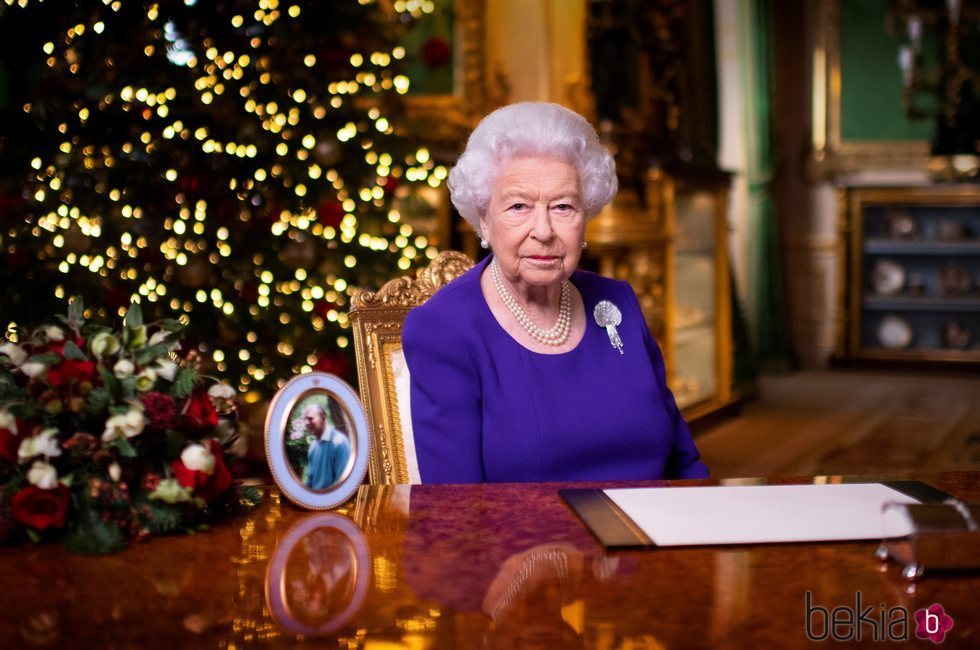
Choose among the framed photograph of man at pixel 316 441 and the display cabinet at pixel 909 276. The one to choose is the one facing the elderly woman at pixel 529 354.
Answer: the display cabinet

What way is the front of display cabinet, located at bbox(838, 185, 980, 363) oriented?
toward the camera

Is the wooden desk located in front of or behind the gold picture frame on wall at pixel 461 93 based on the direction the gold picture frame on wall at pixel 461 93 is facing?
in front

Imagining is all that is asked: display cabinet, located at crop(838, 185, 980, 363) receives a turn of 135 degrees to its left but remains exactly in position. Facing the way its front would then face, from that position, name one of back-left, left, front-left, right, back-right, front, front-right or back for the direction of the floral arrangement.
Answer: back-right

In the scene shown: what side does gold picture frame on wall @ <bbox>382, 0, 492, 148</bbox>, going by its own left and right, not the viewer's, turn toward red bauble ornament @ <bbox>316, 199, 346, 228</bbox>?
front

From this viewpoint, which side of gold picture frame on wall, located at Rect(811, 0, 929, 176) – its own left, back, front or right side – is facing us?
front

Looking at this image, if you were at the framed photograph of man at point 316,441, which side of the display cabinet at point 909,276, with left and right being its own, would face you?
front

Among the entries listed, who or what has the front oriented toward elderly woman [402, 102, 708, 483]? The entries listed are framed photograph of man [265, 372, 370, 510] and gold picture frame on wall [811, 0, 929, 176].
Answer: the gold picture frame on wall

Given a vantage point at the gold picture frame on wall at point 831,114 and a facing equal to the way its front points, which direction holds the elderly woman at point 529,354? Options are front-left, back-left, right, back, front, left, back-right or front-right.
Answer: front

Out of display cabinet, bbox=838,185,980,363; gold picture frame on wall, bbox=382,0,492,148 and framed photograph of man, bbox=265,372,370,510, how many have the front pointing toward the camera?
3

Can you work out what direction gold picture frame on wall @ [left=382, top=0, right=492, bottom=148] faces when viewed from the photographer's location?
facing the viewer
